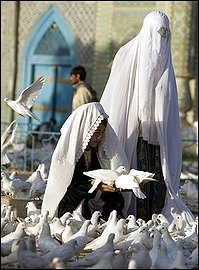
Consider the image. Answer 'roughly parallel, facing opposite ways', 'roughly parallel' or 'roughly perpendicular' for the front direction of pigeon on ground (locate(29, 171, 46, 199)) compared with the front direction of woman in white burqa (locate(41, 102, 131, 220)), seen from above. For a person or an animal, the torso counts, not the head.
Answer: roughly perpendicular

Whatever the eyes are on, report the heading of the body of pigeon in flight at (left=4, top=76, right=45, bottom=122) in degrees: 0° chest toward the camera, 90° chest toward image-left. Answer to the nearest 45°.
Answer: approximately 90°

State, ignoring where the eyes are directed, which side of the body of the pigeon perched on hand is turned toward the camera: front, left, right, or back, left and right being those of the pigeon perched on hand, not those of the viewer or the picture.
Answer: right
